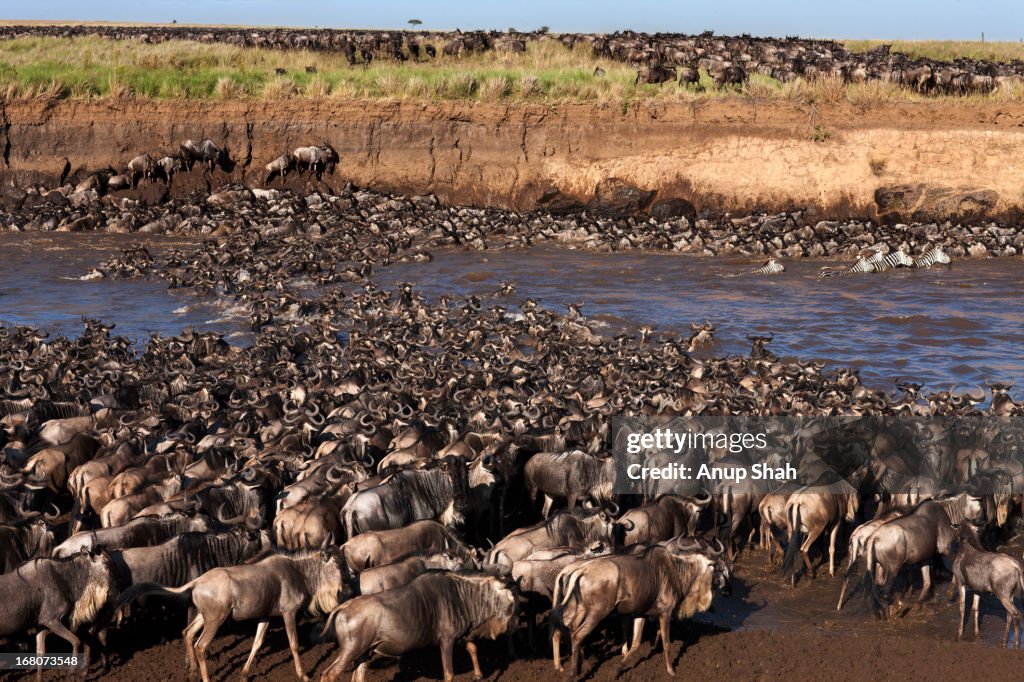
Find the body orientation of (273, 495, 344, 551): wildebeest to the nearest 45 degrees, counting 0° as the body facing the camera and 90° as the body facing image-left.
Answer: approximately 225°

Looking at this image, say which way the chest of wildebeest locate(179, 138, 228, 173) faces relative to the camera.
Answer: to the viewer's right

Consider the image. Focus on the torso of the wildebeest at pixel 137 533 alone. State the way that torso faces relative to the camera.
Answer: to the viewer's right
